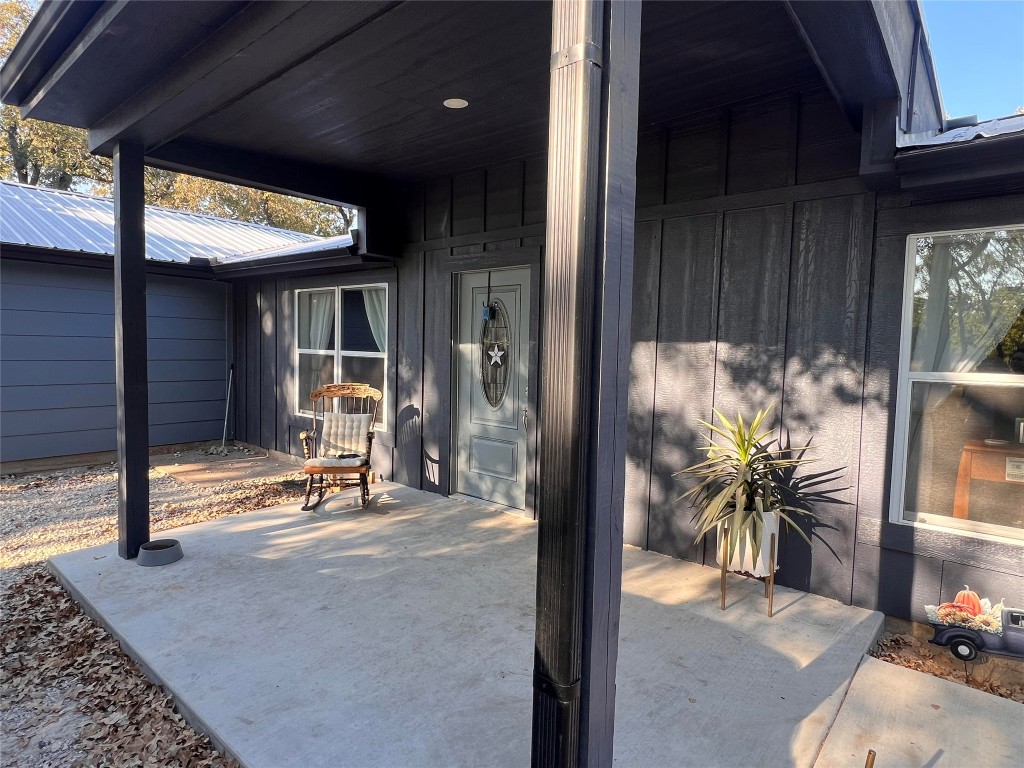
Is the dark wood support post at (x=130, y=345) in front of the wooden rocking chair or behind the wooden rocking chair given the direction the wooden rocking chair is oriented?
in front

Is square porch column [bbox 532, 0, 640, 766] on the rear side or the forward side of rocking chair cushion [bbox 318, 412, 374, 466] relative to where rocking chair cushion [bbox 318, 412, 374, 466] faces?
on the forward side

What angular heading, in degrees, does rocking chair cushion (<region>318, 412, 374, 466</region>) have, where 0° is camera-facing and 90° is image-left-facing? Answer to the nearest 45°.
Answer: approximately 0°

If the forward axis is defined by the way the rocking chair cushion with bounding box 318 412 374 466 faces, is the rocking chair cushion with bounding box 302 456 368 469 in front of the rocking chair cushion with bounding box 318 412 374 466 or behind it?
in front

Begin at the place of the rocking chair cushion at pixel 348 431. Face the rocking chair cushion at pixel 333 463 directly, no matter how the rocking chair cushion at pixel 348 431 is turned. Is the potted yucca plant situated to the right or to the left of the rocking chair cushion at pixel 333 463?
left

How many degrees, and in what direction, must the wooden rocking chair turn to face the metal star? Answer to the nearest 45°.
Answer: approximately 45° to its left

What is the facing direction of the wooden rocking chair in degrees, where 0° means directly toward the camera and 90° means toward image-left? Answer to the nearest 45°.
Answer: approximately 0°

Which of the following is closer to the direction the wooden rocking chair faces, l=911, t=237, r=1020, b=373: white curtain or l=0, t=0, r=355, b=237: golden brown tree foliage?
the white curtain

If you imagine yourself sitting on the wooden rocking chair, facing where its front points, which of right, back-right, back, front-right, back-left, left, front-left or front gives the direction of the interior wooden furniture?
front-left

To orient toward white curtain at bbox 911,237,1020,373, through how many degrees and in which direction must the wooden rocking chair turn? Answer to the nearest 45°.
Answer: approximately 45° to its left
